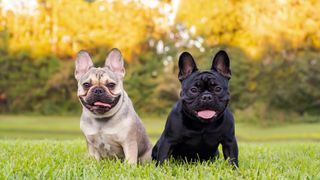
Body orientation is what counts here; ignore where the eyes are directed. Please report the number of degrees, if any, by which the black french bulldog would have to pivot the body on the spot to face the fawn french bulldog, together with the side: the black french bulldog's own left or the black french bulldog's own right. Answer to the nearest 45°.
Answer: approximately 90° to the black french bulldog's own right

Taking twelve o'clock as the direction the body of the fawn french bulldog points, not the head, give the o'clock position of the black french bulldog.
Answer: The black french bulldog is roughly at 8 o'clock from the fawn french bulldog.

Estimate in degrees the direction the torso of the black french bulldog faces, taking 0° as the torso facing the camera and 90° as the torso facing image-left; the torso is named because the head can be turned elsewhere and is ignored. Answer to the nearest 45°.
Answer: approximately 0°

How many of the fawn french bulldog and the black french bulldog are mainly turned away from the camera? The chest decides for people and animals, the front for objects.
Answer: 0
